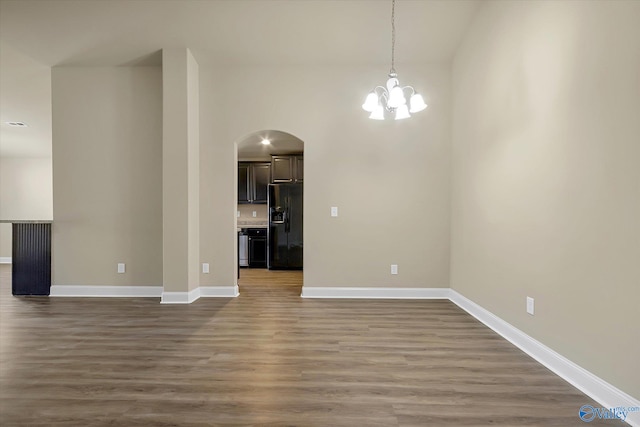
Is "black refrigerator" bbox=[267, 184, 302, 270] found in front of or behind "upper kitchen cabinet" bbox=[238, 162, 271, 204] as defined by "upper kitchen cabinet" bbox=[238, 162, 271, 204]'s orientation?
in front

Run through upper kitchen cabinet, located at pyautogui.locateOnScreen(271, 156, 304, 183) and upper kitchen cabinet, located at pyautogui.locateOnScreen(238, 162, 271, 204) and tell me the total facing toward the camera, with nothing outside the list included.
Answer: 2

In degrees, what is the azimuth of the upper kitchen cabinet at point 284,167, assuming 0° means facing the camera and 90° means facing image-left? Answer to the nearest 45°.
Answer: approximately 0°

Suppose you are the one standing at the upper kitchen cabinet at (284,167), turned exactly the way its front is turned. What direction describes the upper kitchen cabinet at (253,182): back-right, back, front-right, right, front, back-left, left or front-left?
back-right

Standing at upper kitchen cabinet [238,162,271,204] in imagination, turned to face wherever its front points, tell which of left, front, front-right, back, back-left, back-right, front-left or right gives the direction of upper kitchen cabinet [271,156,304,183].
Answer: front-left
